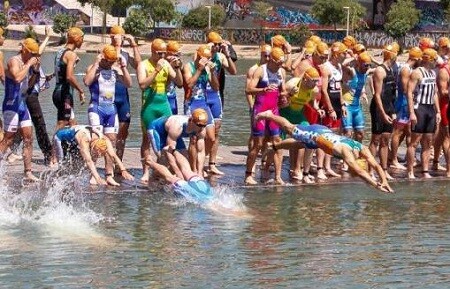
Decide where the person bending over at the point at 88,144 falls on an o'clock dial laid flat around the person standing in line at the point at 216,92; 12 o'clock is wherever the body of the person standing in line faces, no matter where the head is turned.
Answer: The person bending over is roughly at 3 o'clock from the person standing in line.

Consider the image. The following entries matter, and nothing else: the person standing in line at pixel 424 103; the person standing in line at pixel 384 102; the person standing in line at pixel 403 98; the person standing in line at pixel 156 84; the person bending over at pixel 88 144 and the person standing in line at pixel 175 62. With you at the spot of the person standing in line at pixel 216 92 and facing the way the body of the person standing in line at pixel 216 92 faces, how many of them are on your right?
3

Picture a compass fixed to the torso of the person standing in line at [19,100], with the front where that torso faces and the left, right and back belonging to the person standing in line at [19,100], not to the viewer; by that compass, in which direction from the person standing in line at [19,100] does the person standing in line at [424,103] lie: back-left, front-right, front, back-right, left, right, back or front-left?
front-left

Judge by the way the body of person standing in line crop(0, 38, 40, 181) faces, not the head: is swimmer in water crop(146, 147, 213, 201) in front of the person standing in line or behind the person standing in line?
in front

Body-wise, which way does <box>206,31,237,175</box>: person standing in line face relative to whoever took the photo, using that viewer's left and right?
facing the viewer and to the right of the viewer

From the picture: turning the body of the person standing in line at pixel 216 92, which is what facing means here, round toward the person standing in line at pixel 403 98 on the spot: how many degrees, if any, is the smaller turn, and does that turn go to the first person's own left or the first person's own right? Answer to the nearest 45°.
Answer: approximately 45° to the first person's own left

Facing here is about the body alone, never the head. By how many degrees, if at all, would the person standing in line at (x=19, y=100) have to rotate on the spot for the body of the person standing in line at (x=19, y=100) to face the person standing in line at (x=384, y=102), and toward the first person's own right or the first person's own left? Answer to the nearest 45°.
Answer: approximately 45° to the first person's own left

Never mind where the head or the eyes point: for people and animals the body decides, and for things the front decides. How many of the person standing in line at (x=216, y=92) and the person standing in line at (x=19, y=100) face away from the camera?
0

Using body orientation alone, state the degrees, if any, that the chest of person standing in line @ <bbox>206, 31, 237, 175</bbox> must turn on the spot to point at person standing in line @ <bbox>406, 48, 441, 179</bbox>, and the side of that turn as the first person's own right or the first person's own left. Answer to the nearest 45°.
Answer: approximately 45° to the first person's own left

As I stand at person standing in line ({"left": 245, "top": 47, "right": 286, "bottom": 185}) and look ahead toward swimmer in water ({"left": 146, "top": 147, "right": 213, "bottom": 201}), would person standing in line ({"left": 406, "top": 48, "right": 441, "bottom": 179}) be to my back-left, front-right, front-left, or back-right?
back-left

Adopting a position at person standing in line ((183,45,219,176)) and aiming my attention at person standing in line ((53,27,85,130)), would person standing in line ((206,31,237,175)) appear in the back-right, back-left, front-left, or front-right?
back-right
